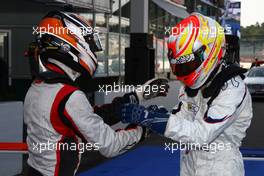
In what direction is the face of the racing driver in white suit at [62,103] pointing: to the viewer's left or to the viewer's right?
to the viewer's right

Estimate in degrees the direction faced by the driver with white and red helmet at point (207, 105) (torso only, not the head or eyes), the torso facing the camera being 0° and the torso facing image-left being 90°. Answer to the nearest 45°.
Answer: approximately 45°

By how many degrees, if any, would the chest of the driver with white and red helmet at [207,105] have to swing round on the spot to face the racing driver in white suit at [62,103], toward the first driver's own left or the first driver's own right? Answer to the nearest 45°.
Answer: approximately 45° to the first driver's own right
